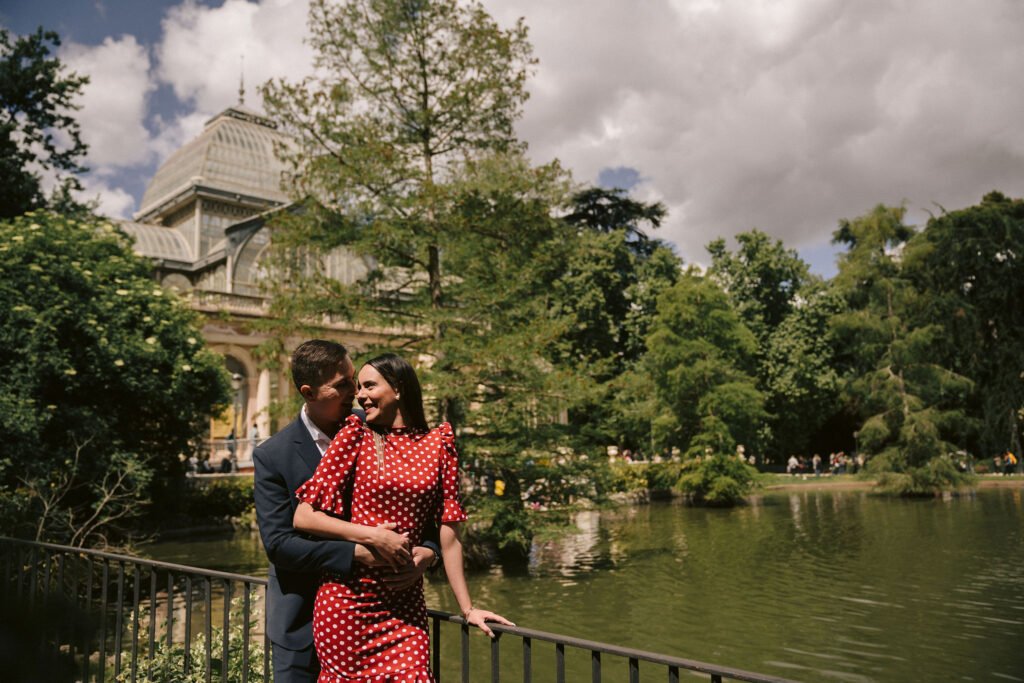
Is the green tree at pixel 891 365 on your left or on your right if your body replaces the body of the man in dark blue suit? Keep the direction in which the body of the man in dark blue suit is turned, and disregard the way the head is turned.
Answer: on your left

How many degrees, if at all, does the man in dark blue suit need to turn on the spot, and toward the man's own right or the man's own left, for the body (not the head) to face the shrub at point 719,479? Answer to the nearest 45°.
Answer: approximately 90° to the man's own left

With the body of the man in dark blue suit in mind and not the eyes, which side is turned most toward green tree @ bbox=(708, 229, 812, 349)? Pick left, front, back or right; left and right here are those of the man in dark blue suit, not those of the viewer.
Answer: left

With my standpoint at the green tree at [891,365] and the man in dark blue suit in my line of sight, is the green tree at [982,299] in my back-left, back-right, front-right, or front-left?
back-left

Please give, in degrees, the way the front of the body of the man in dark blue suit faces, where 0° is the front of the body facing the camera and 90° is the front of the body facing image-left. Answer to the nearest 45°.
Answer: approximately 315°

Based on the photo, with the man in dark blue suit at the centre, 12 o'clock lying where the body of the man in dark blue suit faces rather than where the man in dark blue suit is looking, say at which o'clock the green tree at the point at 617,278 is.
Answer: The green tree is roughly at 8 o'clock from the man in dark blue suit.

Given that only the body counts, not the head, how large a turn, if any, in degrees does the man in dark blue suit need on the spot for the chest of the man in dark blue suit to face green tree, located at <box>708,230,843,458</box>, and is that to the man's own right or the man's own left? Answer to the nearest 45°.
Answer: approximately 90° to the man's own left

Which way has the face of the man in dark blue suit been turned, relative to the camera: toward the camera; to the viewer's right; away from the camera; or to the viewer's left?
to the viewer's right

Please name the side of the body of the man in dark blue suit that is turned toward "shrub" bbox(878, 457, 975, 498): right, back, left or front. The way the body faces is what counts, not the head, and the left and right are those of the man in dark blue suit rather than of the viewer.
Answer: left
